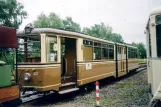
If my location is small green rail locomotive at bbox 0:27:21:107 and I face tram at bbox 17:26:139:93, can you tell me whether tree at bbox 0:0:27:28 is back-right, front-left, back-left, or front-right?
front-left

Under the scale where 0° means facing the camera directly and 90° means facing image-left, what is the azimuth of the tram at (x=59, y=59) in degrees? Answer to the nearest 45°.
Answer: approximately 45°

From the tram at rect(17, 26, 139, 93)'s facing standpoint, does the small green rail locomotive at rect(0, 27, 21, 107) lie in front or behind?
in front

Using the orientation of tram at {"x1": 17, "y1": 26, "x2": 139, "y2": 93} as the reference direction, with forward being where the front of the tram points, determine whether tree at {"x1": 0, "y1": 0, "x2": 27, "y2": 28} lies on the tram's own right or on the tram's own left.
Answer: on the tram's own right

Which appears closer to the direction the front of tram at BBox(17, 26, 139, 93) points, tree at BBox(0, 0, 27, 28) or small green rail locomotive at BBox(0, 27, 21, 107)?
the small green rail locomotive

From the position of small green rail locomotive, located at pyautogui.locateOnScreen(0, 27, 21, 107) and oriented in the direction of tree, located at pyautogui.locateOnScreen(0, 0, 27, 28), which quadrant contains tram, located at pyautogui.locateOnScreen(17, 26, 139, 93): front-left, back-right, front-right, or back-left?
front-right
